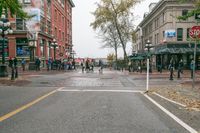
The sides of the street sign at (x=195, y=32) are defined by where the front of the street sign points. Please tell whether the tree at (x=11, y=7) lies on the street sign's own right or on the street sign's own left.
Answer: on the street sign's own right

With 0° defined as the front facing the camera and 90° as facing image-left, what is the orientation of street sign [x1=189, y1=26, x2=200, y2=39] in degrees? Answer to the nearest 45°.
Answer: approximately 0°
